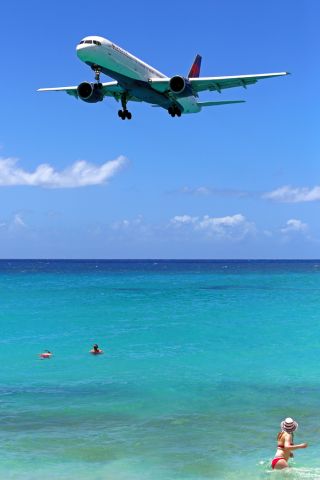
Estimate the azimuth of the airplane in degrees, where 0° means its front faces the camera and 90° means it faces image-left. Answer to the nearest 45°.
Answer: approximately 45°

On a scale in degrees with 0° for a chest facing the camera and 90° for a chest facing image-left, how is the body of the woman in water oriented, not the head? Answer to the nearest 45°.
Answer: approximately 225°

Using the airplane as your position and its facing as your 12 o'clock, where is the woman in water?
The woman in water is roughly at 10 o'clock from the airplane.

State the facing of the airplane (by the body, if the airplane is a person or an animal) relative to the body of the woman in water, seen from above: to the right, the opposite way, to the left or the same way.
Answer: the opposite way

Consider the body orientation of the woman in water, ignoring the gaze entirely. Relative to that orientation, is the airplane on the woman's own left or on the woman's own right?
on the woman's own left
